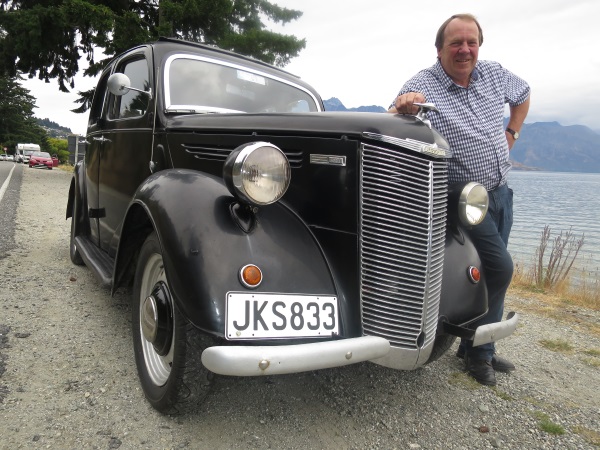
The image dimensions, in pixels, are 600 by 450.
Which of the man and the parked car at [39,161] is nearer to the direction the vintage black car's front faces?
the man

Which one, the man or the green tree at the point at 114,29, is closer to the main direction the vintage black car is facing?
the man

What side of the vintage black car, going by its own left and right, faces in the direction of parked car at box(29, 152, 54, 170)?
back

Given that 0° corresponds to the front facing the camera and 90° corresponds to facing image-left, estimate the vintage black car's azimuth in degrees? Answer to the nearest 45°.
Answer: approximately 315°

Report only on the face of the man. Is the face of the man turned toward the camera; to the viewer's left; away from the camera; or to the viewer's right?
toward the camera

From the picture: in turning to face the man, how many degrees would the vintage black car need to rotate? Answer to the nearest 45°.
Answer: approximately 90° to its left

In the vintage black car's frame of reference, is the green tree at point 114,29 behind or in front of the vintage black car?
behind
